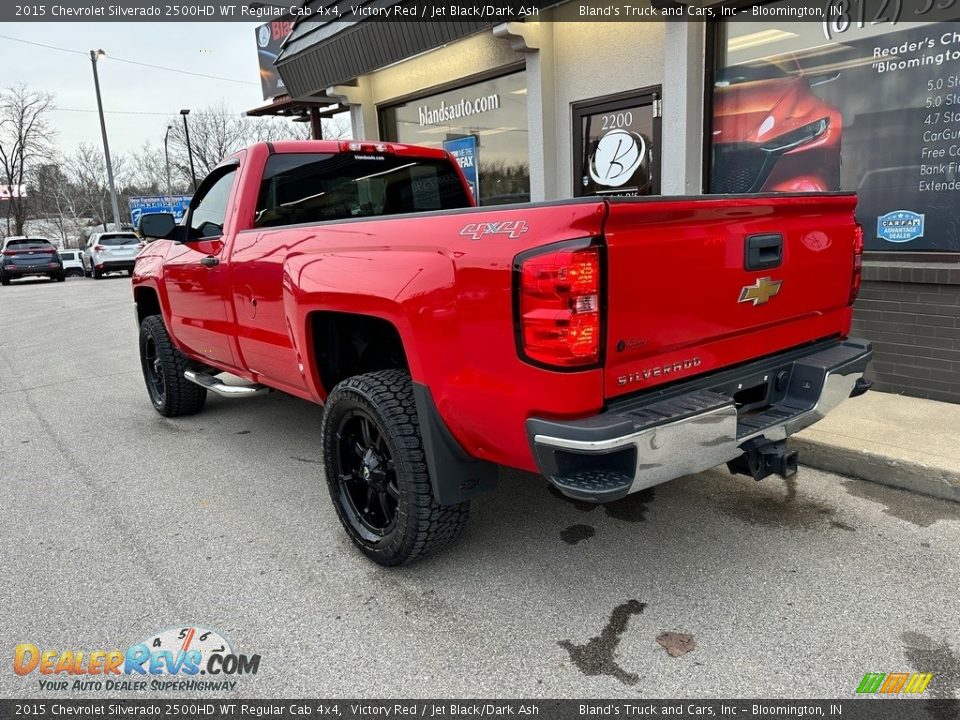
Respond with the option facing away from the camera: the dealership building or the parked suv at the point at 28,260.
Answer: the parked suv

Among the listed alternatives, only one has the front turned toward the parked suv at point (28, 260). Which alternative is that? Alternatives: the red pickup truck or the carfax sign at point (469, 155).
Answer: the red pickup truck

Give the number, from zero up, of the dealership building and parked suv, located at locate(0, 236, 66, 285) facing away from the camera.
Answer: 1

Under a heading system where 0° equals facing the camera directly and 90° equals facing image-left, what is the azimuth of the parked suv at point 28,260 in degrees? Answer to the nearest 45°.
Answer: approximately 180°

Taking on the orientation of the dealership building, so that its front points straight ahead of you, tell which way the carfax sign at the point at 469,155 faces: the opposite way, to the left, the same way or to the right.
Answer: the same way

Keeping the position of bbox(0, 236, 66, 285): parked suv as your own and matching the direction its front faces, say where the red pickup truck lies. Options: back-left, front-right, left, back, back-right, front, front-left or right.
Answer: back

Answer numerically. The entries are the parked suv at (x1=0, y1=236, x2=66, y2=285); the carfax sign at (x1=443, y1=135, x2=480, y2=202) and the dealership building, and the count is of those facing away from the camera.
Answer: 1

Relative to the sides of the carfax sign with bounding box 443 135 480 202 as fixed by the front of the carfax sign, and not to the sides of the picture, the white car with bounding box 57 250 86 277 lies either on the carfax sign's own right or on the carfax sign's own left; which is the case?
on the carfax sign's own right

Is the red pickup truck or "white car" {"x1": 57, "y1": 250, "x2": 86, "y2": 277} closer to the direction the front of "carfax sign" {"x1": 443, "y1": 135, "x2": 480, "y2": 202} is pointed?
the red pickup truck

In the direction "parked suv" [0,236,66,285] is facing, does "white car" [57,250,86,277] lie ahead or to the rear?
ahead

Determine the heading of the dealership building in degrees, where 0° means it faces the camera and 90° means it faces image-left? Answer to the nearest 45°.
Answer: approximately 45°

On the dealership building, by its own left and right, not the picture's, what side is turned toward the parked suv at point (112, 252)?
right

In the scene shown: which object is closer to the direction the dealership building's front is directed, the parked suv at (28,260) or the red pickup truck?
the red pickup truck

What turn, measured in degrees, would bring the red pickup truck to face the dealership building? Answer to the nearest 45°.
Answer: approximately 90° to its right

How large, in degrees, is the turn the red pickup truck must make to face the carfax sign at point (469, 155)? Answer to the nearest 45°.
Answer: approximately 45° to its right

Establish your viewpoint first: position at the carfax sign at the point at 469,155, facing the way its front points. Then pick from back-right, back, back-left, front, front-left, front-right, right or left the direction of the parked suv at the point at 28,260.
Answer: right

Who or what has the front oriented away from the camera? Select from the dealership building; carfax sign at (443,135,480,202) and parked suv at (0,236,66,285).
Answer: the parked suv

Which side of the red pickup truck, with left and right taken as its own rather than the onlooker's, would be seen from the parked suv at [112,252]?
front

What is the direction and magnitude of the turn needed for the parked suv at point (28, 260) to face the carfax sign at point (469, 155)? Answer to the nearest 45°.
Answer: approximately 180°

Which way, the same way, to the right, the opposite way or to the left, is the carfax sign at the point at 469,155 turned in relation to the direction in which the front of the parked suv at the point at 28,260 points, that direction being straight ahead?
to the left
